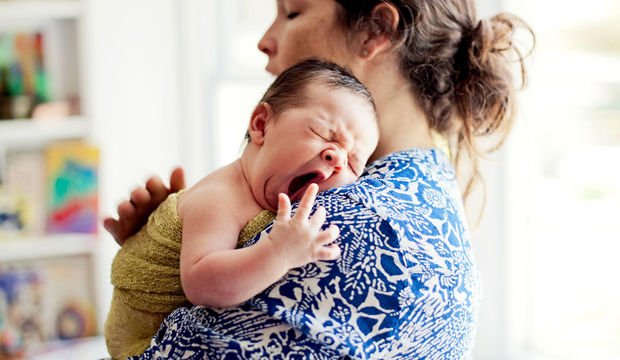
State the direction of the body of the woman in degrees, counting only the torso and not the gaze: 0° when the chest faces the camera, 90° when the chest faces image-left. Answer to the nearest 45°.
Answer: approximately 90°

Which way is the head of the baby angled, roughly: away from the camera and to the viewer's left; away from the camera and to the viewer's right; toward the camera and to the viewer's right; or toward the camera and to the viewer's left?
toward the camera and to the viewer's right

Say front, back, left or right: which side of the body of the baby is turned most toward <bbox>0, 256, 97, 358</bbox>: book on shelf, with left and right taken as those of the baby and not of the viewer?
back

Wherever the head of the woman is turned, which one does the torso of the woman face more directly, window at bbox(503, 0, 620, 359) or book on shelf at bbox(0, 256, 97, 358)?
the book on shelf

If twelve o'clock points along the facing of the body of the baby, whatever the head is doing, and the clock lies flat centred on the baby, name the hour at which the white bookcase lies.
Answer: The white bookcase is roughly at 7 o'clock from the baby.

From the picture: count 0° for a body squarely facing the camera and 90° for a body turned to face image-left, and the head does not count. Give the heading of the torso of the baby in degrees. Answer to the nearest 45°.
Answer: approximately 315°

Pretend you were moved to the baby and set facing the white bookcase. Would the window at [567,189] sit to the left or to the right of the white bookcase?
right
